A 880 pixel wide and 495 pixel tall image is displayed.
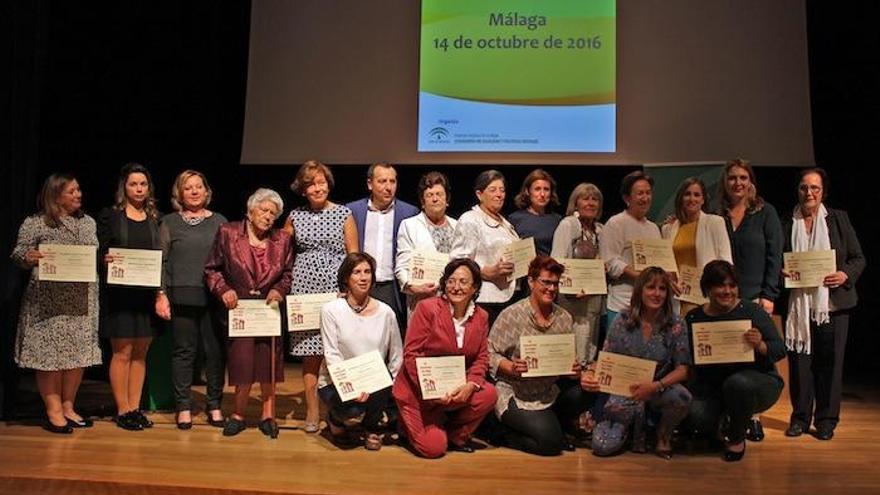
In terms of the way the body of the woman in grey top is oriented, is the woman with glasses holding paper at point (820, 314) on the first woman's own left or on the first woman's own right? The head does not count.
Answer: on the first woman's own left

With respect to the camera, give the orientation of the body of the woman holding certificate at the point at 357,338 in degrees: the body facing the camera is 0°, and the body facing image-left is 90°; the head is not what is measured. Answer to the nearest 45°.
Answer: approximately 0°

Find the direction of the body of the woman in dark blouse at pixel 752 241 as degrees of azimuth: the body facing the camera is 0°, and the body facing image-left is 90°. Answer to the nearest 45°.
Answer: approximately 45°

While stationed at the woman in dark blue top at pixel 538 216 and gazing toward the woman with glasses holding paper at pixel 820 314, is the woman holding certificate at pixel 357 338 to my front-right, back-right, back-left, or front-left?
back-right

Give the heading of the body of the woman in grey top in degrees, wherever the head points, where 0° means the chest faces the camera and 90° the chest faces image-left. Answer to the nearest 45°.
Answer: approximately 0°
